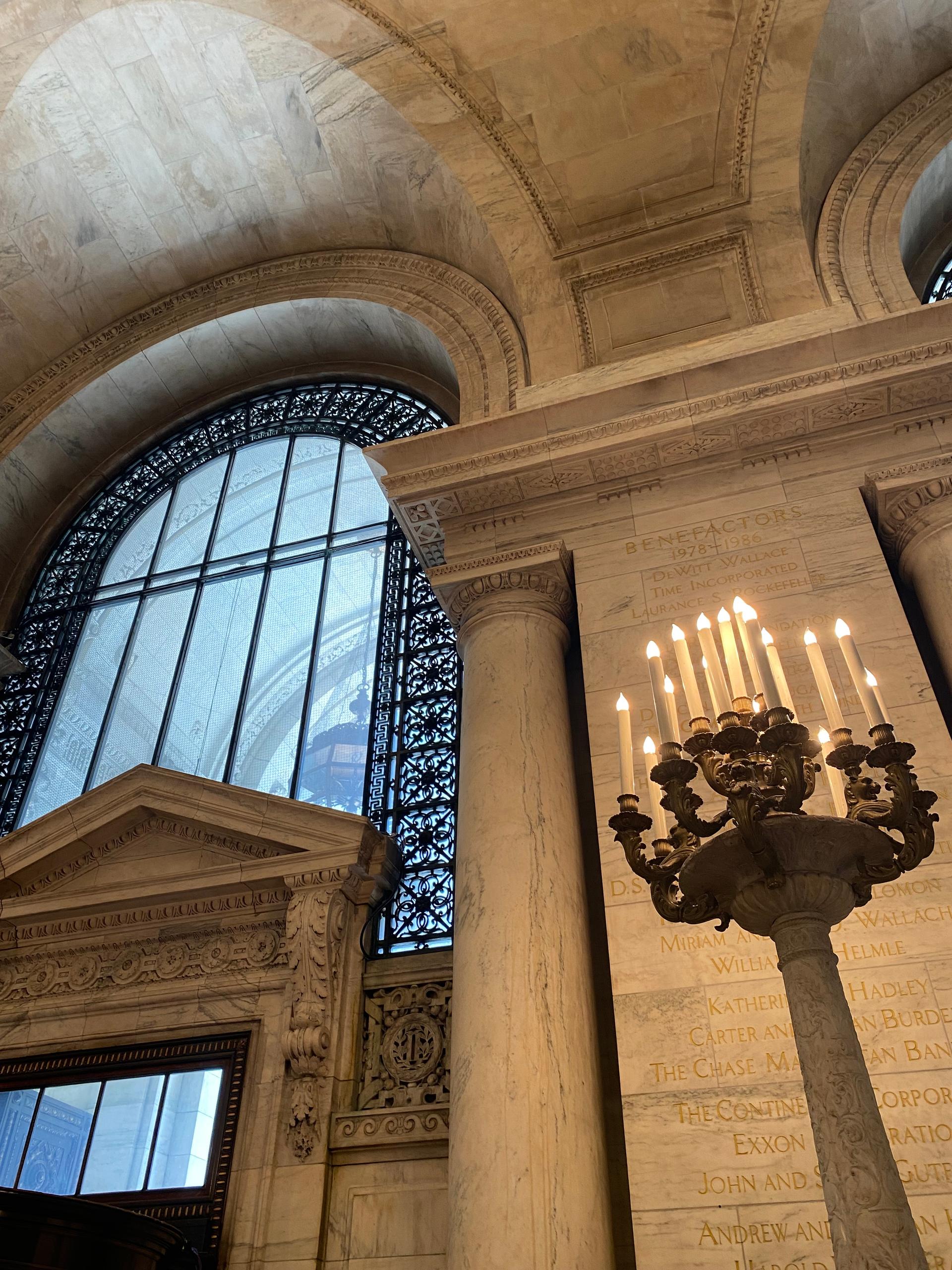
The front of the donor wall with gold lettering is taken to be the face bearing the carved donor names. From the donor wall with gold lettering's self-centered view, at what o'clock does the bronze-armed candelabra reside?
The bronze-armed candelabra is roughly at 12 o'clock from the donor wall with gold lettering.

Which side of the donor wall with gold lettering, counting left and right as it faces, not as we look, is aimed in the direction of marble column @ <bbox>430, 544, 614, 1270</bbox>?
right

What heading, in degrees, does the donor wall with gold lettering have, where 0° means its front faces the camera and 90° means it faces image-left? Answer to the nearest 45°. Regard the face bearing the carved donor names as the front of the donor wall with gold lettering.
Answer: approximately 0°

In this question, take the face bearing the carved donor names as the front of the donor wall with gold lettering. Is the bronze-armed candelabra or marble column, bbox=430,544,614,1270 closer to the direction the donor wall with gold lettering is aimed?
the bronze-armed candelabra
